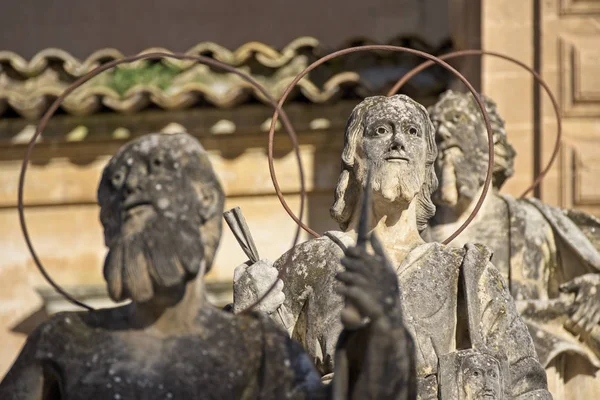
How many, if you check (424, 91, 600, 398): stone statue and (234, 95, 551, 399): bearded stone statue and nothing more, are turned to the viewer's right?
0

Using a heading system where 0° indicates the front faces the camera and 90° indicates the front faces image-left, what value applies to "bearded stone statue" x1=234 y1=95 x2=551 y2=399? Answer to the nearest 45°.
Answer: approximately 0°

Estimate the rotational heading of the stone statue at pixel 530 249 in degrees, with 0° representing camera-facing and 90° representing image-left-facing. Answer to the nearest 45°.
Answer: approximately 45°

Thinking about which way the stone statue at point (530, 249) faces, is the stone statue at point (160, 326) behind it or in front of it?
in front
